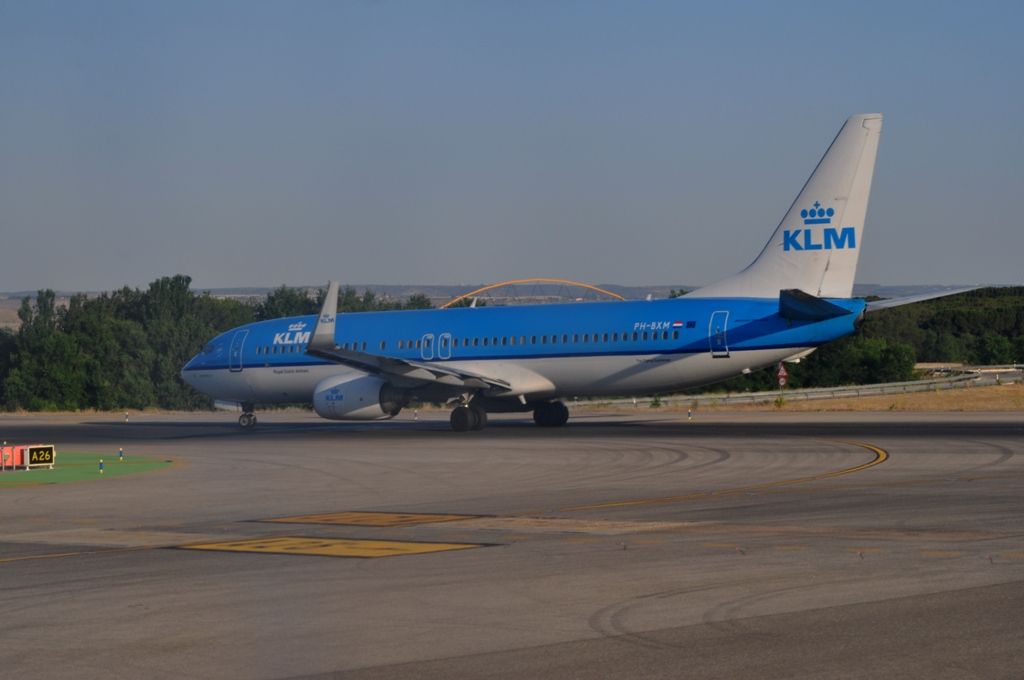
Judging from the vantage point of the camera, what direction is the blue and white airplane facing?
facing away from the viewer and to the left of the viewer
